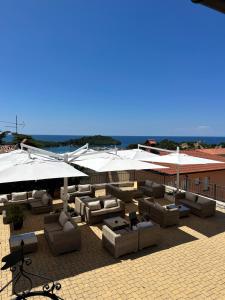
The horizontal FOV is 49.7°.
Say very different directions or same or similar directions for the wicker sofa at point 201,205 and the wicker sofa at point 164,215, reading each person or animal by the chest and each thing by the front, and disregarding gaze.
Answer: very different directions

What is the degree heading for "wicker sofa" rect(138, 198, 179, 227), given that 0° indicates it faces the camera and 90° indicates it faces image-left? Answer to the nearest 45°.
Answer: approximately 225°

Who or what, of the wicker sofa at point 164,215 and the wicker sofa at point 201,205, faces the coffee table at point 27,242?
the wicker sofa at point 201,205

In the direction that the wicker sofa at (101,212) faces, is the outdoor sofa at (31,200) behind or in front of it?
behind

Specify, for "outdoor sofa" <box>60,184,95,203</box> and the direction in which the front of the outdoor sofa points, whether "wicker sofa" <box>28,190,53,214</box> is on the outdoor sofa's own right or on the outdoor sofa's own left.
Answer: on the outdoor sofa's own right

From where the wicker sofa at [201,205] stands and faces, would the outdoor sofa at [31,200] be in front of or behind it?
in front

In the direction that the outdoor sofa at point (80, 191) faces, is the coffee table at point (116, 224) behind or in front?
in front

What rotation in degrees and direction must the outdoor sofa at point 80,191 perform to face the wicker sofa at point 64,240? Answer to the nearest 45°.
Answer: approximately 45° to its right

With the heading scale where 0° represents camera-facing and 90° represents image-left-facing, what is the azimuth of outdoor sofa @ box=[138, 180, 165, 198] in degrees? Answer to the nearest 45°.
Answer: approximately 45°
